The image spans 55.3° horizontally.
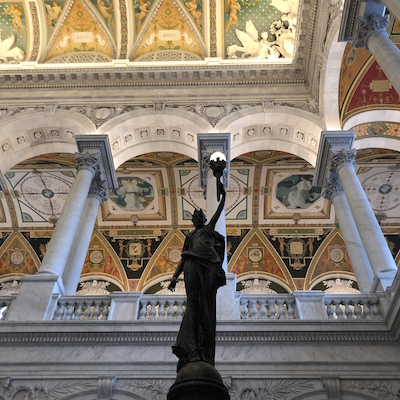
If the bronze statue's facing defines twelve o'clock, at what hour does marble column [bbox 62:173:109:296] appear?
The marble column is roughly at 5 o'clock from the bronze statue.

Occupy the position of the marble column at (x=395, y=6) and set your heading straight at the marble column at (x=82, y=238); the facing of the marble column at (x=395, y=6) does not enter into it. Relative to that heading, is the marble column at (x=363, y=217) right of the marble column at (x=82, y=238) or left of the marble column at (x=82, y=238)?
right

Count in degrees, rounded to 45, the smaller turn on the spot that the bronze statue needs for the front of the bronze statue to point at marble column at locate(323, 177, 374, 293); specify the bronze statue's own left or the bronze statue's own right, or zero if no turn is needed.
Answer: approximately 135° to the bronze statue's own left

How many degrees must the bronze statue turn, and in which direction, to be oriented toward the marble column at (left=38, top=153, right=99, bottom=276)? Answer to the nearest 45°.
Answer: approximately 135° to its right

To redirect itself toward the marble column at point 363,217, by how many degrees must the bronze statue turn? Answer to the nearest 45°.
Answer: approximately 135° to its left

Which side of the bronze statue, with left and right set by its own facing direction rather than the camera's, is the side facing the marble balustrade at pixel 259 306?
back

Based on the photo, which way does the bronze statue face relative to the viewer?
toward the camera
